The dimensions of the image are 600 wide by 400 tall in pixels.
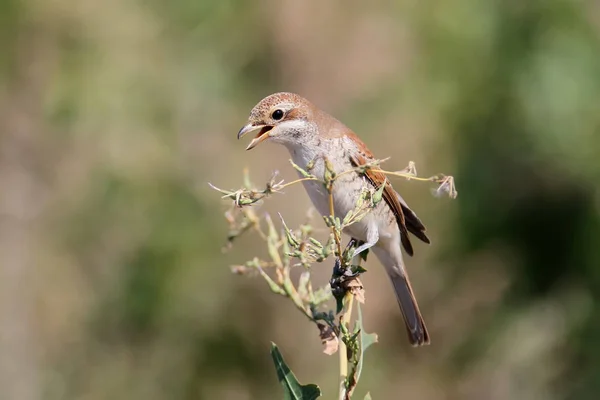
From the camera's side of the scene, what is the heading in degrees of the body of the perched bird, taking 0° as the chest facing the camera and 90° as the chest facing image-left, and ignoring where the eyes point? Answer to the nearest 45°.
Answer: approximately 90°
